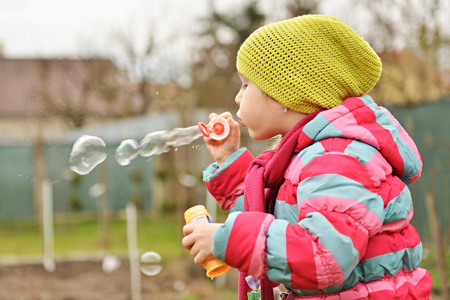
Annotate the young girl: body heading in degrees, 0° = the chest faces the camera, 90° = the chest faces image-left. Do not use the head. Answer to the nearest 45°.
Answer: approximately 90°

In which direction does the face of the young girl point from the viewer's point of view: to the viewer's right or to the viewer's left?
to the viewer's left

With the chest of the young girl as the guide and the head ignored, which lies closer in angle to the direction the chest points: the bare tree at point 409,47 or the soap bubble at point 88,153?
the soap bubble

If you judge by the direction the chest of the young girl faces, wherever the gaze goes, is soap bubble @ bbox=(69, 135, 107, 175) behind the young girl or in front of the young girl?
in front

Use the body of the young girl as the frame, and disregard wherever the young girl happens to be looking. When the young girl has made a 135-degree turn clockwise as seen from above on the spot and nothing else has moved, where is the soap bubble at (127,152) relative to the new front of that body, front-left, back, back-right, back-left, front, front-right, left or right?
left

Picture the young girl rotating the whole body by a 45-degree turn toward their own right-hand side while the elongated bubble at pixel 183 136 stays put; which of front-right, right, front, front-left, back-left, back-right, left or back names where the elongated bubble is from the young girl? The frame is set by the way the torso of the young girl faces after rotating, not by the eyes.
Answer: front
